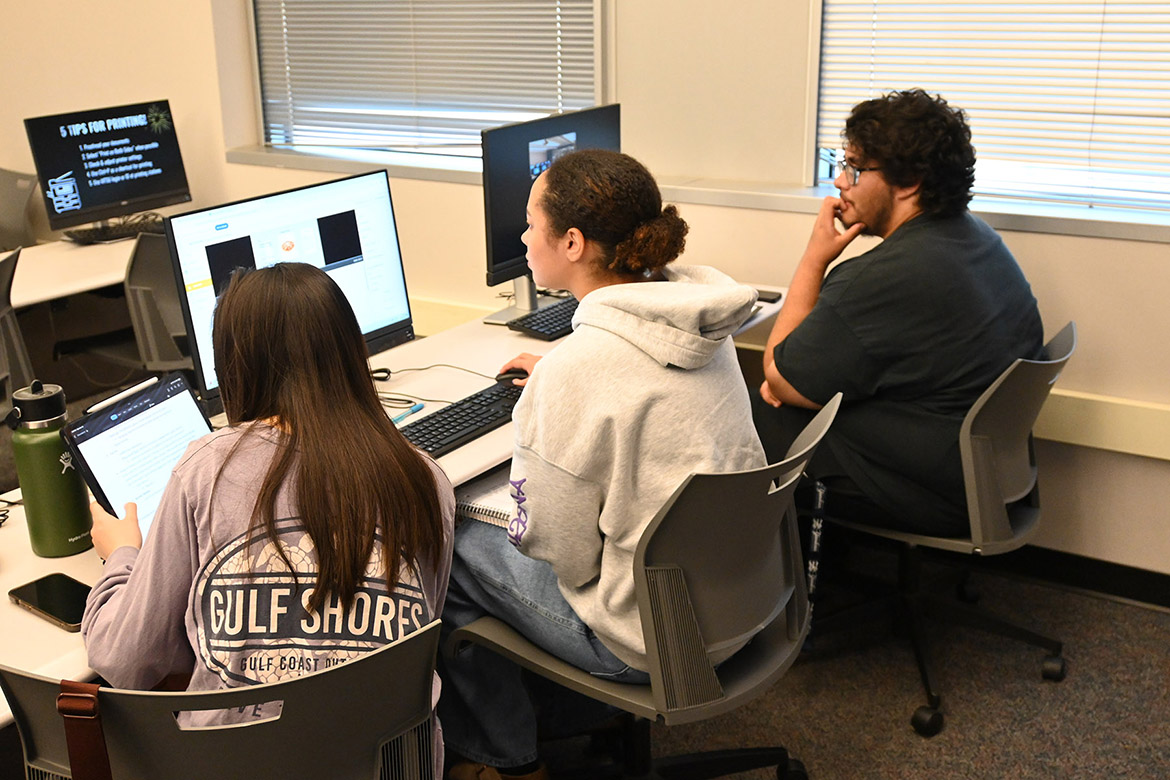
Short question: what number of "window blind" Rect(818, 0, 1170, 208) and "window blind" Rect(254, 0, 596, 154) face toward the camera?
2

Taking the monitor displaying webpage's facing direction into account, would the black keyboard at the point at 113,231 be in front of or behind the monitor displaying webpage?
behind

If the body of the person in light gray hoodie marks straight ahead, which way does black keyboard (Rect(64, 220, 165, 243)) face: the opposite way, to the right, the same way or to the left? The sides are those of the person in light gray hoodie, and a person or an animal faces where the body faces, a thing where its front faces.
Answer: the opposite way

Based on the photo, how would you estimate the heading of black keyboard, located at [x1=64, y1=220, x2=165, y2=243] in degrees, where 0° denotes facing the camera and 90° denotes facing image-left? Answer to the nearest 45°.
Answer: approximately 315°

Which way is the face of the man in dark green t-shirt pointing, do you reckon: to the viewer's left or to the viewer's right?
to the viewer's left

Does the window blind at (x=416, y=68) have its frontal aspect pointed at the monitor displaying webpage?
yes

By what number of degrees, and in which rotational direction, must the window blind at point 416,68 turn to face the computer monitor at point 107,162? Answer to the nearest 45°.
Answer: approximately 90° to its right

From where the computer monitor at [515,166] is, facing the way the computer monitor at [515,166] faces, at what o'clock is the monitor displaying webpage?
The monitor displaying webpage is roughly at 3 o'clock from the computer monitor.
